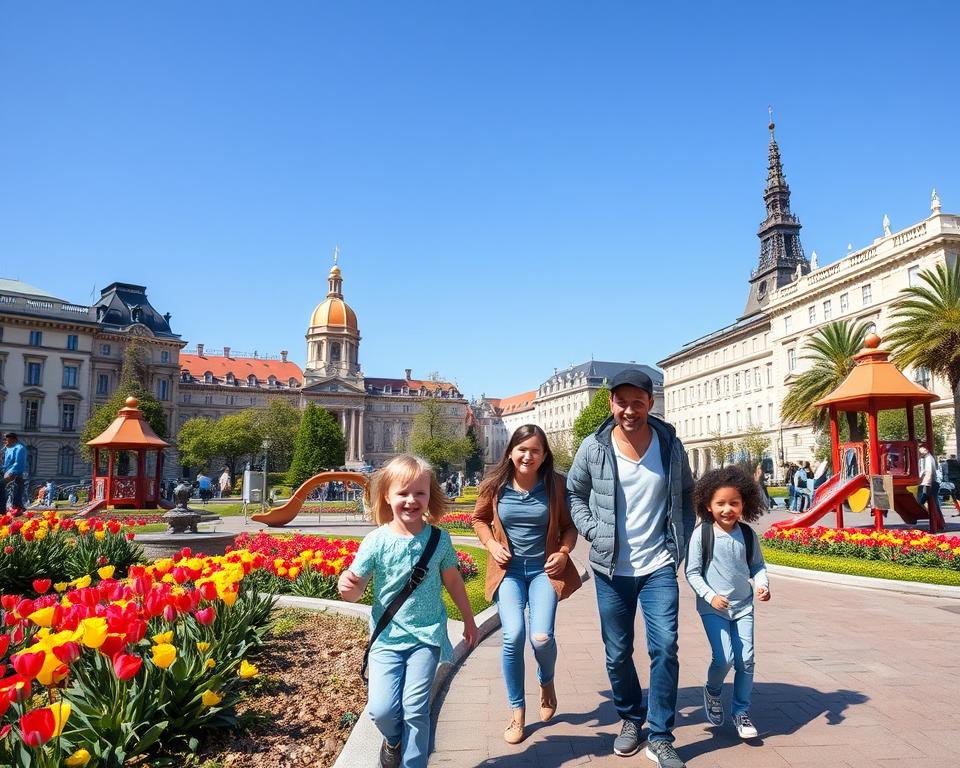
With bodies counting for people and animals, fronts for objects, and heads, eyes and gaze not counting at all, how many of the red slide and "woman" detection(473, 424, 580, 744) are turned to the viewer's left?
1

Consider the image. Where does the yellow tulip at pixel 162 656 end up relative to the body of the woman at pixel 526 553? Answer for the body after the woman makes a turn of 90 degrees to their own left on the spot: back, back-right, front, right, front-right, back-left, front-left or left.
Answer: back-right

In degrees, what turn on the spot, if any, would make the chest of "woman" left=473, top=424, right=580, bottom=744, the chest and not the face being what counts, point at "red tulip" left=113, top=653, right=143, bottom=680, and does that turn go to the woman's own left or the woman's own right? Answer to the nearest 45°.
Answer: approximately 45° to the woman's own right

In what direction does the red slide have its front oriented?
to the viewer's left

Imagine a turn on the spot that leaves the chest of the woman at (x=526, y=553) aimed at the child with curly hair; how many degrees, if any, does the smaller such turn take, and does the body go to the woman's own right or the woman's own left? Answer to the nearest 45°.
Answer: approximately 90° to the woman's own left

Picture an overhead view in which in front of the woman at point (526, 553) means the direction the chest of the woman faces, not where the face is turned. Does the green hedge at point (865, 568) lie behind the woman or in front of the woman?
behind

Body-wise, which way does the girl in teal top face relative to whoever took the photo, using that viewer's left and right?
facing the viewer

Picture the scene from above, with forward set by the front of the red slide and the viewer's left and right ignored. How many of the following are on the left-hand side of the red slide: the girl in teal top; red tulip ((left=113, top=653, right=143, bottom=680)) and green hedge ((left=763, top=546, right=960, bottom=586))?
3

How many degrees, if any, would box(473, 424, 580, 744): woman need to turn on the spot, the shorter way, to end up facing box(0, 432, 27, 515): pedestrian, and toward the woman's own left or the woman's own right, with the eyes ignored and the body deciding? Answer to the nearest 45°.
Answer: approximately 135° to the woman's own right

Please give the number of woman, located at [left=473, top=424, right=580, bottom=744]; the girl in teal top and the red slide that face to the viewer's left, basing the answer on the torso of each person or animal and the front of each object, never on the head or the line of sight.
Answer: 1

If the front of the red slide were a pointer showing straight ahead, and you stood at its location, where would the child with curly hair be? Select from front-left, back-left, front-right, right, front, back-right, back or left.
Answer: left

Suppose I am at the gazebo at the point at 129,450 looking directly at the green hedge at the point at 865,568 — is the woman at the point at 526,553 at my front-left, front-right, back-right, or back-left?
front-right

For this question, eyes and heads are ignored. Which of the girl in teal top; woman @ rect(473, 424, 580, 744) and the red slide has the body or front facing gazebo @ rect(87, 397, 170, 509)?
the red slide

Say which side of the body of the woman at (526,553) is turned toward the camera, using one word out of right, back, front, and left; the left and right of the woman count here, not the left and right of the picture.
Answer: front

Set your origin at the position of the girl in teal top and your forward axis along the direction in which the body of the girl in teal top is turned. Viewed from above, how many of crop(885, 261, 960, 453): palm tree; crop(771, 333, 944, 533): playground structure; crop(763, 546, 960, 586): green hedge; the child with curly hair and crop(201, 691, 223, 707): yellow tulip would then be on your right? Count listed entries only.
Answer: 1

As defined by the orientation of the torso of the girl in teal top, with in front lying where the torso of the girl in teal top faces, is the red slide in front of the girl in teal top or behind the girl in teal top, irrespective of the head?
behind
